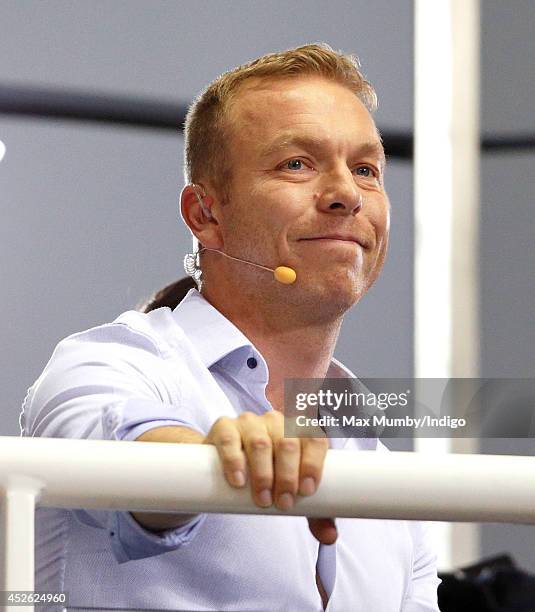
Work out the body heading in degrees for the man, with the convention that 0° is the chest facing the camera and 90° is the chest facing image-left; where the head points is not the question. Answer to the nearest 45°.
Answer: approximately 315°

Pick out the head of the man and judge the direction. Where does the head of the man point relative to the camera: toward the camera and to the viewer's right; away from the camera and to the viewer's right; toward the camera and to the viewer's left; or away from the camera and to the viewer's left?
toward the camera and to the viewer's right

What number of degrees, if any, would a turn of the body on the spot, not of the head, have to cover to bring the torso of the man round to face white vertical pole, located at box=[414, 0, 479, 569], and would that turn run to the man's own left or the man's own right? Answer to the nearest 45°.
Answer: approximately 135° to the man's own left
